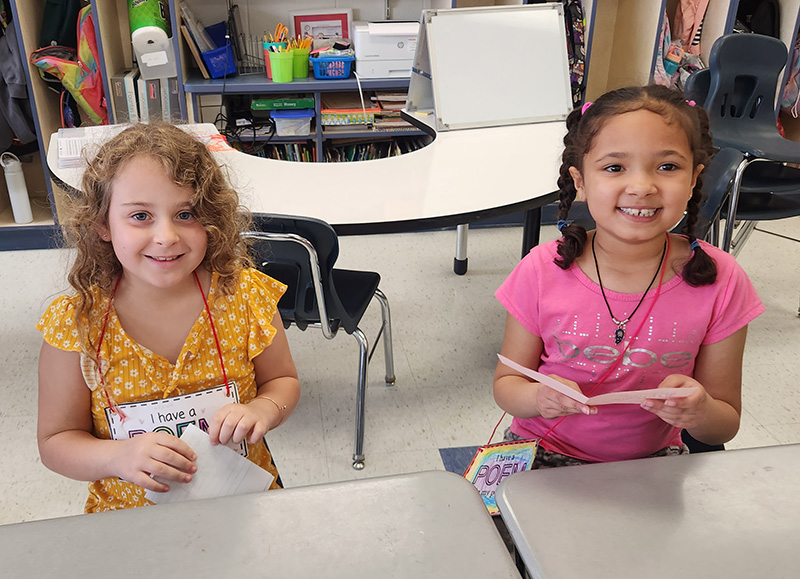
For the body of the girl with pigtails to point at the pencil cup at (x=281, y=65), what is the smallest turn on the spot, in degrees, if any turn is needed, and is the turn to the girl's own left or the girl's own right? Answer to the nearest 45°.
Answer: approximately 135° to the girl's own right

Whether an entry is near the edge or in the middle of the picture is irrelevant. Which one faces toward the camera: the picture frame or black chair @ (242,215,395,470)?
the picture frame

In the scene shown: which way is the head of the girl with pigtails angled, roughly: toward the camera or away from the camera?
toward the camera

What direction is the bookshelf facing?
toward the camera

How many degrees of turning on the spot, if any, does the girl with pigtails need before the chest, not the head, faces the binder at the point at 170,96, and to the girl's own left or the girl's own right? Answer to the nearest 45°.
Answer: approximately 135° to the girl's own right

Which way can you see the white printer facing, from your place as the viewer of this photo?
facing the viewer

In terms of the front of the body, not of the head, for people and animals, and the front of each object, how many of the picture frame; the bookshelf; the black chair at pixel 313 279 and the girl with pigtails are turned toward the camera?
3

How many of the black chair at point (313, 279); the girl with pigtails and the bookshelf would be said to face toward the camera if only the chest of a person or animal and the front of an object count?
2

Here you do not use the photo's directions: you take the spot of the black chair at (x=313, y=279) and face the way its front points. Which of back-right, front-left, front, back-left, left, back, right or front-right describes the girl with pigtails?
right

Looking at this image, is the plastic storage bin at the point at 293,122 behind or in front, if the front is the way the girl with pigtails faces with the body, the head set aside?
behind

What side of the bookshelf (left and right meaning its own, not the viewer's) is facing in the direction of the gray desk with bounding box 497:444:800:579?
front

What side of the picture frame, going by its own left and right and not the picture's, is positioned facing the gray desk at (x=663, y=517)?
front

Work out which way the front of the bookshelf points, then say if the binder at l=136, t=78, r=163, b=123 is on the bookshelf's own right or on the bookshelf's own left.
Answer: on the bookshelf's own right

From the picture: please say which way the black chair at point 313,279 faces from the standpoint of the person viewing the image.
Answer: facing away from the viewer and to the right of the viewer
